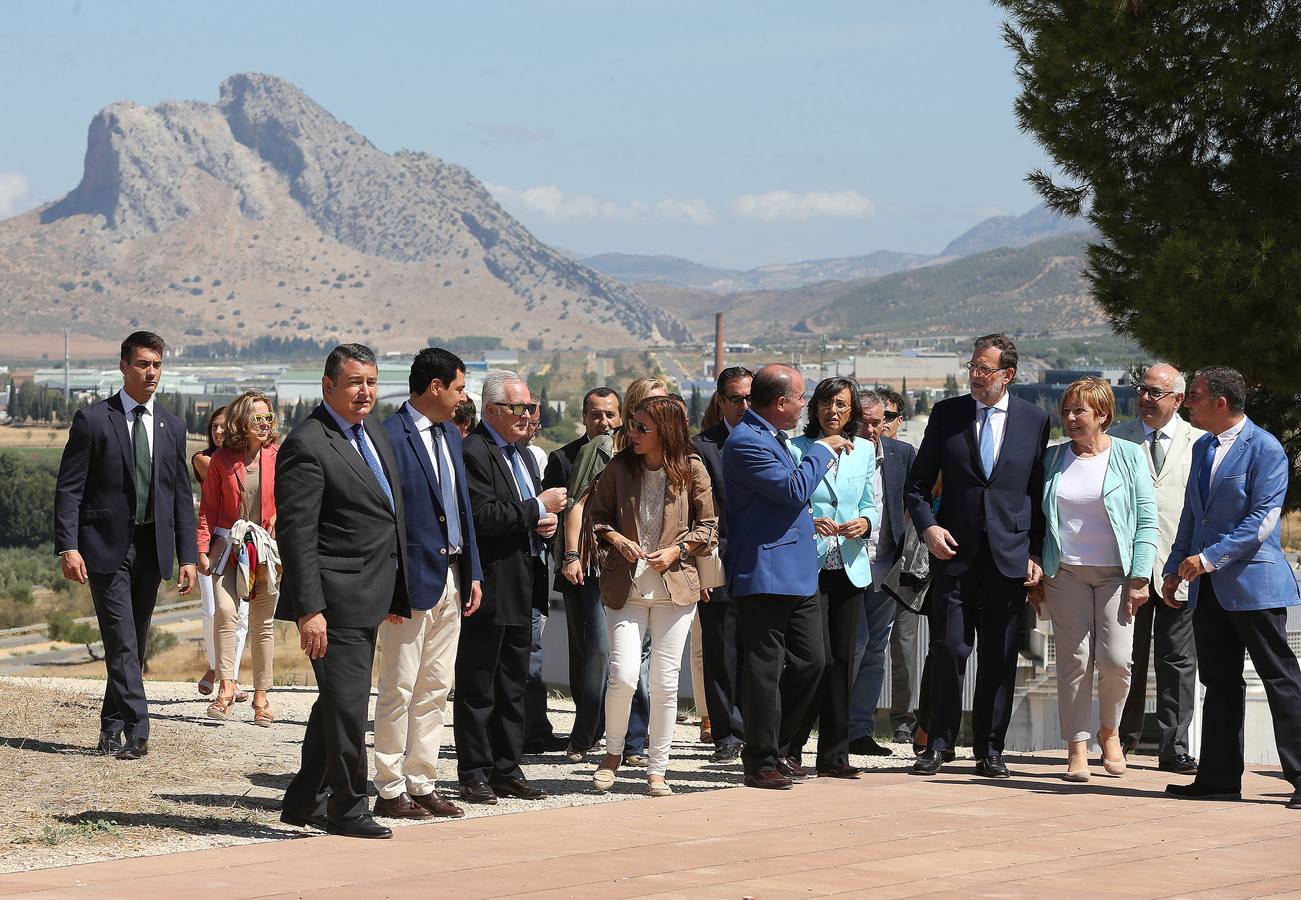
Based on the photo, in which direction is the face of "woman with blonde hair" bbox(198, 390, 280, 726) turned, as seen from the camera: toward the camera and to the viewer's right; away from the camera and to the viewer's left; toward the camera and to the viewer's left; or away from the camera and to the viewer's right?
toward the camera and to the viewer's right

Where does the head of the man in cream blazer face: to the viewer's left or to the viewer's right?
to the viewer's left

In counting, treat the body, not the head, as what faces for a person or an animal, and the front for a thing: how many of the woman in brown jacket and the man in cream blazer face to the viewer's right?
0

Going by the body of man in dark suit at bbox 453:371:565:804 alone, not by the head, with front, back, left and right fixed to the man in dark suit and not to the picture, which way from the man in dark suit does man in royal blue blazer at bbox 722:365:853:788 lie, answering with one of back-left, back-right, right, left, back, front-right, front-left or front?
front-left

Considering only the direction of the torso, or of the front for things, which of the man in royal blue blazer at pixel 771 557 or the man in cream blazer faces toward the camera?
the man in cream blazer

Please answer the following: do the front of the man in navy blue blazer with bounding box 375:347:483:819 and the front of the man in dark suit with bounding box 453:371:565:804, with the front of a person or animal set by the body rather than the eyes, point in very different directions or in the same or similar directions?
same or similar directions

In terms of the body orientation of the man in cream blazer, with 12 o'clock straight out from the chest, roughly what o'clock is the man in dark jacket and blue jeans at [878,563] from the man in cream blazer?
The man in dark jacket and blue jeans is roughly at 3 o'clock from the man in cream blazer.

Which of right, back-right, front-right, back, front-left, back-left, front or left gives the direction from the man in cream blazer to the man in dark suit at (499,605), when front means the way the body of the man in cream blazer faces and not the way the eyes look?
front-right

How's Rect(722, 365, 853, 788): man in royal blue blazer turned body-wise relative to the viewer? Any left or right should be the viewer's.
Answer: facing to the right of the viewer

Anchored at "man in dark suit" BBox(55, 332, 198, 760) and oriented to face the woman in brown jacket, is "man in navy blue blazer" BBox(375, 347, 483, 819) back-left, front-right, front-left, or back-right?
front-right

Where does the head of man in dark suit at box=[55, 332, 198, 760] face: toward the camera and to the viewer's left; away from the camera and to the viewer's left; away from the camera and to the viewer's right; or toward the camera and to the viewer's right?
toward the camera and to the viewer's right

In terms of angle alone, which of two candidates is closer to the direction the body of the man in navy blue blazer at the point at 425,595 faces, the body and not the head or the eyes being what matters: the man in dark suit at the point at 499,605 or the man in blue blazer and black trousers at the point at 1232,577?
the man in blue blazer and black trousers

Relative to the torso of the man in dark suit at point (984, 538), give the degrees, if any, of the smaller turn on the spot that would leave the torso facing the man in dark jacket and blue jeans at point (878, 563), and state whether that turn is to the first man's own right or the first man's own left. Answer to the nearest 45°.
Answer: approximately 135° to the first man's own right

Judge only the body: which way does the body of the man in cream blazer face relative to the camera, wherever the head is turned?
toward the camera

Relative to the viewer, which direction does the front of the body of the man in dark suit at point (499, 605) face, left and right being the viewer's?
facing the viewer and to the right of the viewer

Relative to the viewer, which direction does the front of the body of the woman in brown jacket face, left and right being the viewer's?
facing the viewer
